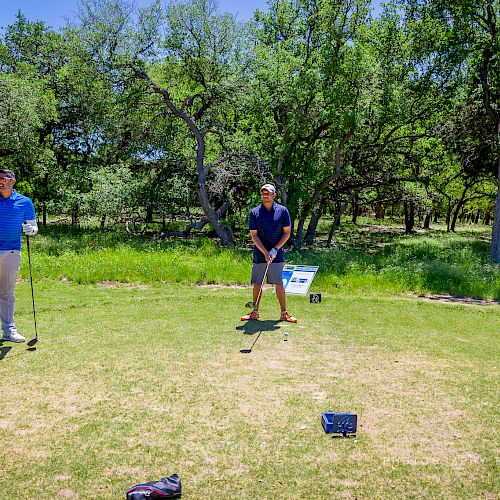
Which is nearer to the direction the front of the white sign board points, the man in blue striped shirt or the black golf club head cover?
the black golf club head cover

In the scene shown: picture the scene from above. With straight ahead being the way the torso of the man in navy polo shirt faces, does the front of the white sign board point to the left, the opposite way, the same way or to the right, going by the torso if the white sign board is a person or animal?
the same way

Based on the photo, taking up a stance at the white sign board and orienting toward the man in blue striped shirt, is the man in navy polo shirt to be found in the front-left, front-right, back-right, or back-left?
front-left

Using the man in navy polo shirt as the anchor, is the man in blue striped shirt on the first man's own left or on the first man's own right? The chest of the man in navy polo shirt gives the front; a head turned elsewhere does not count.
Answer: on the first man's own right

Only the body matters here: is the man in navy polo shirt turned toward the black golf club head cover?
yes

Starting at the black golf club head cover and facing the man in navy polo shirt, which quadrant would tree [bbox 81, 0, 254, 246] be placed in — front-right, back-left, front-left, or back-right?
front-left

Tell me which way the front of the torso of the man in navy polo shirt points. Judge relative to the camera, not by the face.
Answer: toward the camera

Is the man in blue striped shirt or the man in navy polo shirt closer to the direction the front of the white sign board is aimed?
the man in navy polo shirt

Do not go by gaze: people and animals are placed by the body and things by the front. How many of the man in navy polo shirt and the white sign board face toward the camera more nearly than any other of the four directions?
2

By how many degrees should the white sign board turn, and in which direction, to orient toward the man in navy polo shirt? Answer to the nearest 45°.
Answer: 0° — it already faces them

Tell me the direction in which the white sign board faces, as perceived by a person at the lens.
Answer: facing the viewer

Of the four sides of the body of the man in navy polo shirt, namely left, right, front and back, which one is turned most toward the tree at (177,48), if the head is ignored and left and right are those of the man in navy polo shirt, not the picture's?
back

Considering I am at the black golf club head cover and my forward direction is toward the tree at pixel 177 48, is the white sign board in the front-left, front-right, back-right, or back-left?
front-right

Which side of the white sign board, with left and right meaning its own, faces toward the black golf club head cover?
front
